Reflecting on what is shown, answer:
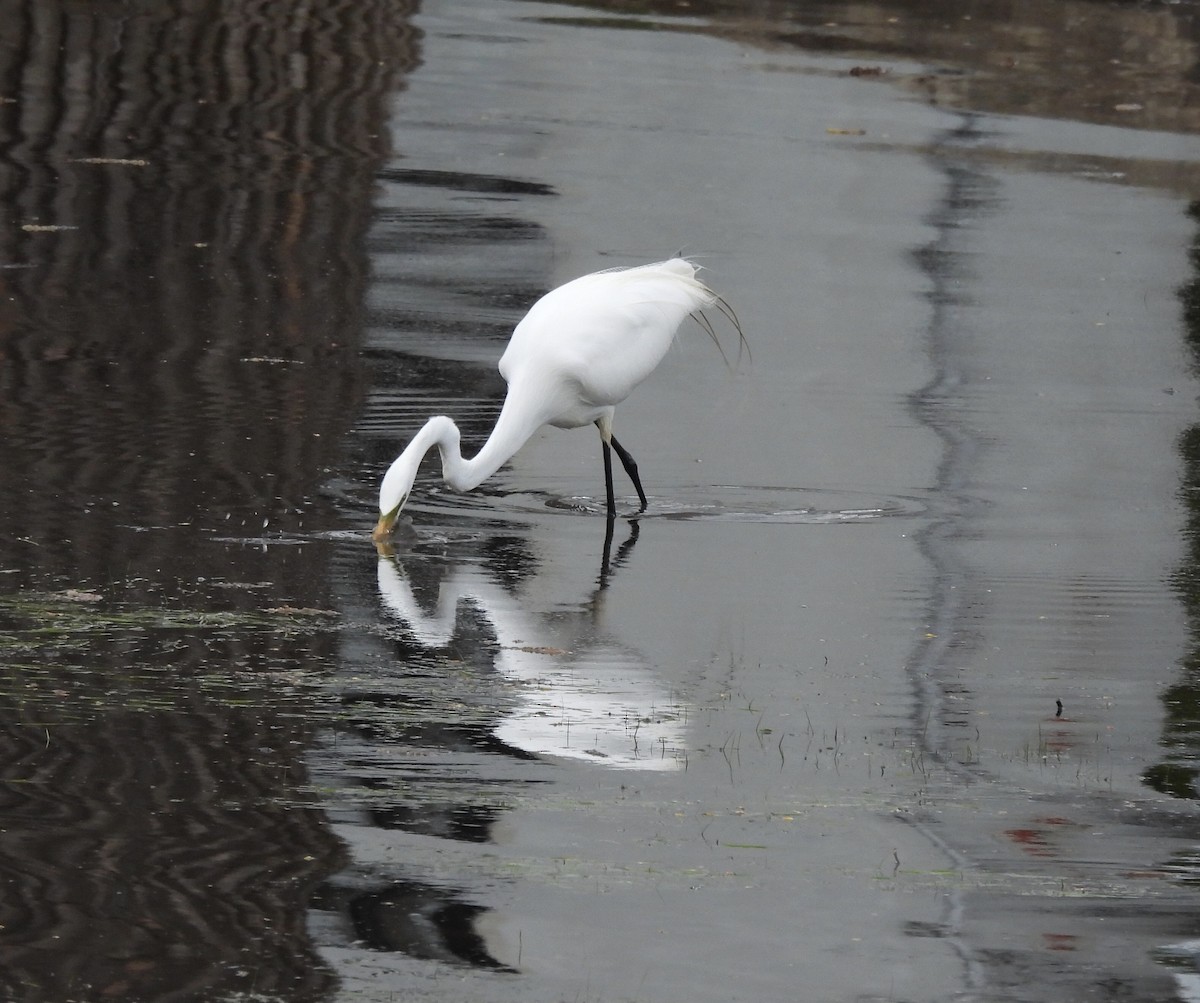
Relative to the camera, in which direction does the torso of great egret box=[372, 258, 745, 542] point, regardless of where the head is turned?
to the viewer's left
